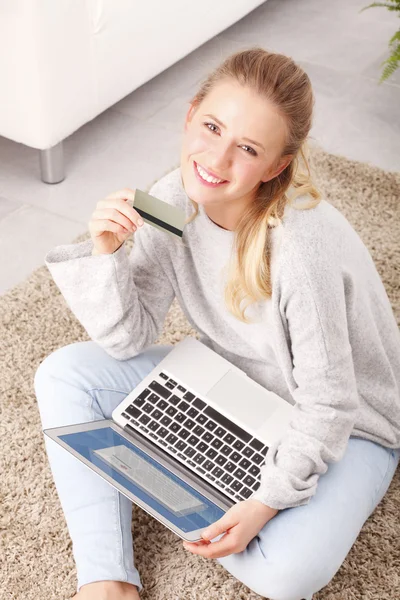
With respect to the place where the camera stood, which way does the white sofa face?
facing the viewer and to the right of the viewer

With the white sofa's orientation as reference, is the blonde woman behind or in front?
in front

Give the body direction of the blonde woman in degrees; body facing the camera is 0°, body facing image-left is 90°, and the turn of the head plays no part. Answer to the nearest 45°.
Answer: approximately 45°

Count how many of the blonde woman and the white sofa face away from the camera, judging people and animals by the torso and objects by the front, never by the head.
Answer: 0
